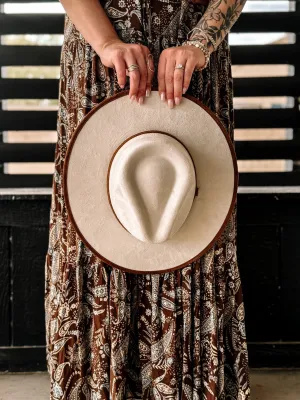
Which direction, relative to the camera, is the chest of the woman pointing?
toward the camera
